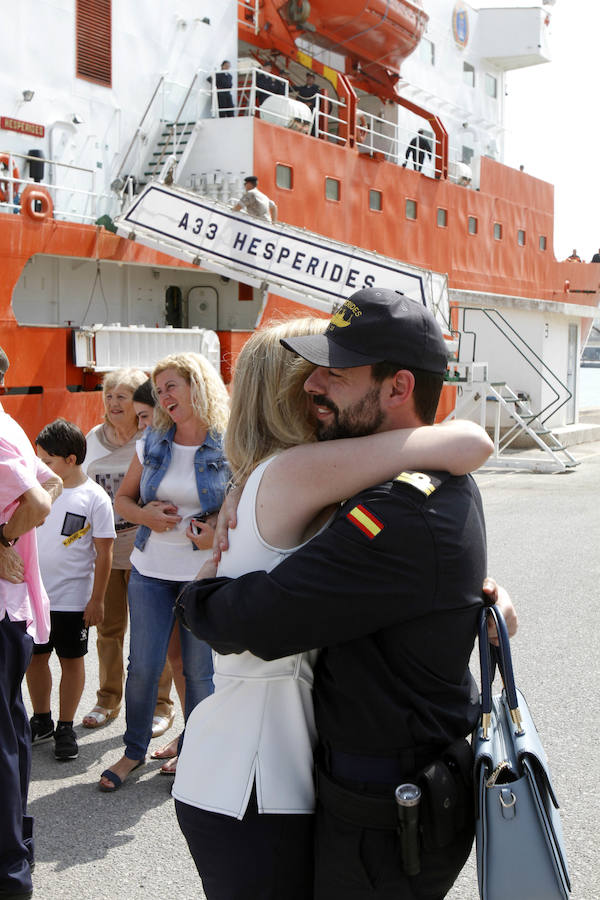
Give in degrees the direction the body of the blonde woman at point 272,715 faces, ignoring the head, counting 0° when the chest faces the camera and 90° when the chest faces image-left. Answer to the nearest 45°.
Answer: approximately 270°

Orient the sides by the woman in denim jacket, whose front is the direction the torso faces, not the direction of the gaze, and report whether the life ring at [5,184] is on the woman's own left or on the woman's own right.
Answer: on the woman's own right

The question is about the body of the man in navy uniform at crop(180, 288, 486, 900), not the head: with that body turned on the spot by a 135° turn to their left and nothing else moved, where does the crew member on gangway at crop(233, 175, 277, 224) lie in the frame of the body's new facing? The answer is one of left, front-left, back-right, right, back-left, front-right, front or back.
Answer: back-left

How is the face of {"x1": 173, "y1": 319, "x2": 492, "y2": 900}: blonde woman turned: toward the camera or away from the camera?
away from the camera

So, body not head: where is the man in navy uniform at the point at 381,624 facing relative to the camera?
to the viewer's left

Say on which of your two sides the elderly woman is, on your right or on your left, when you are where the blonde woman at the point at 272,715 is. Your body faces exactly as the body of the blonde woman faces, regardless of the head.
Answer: on your left

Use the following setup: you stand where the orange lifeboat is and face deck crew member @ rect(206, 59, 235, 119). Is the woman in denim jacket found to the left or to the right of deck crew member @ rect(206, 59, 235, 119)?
left

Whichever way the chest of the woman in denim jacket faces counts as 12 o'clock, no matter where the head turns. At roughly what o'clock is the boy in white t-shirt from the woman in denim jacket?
The boy in white t-shirt is roughly at 3 o'clock from the woman in denim jacket.

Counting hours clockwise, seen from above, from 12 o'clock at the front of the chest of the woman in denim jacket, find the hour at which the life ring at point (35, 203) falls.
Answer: The life ring is roughly at 4 o'clock from the woman in denim jacket.

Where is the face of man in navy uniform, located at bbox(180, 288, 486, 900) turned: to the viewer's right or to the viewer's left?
to the viewer's left

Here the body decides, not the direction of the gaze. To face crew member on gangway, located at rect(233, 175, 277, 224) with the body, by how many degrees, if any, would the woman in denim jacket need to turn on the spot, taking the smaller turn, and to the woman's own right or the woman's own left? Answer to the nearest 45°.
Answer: approximately 135° to the woman's own right
